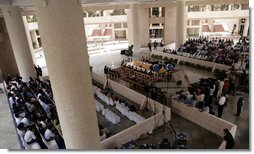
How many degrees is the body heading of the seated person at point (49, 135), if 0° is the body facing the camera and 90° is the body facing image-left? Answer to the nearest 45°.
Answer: approximately 225°

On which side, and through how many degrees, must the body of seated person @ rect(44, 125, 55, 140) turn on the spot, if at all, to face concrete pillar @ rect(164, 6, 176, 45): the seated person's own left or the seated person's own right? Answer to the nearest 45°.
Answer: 0° — they already face it

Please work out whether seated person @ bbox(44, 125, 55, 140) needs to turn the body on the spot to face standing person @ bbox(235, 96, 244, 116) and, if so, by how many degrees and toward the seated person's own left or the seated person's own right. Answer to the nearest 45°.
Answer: approximately 45° to the seated person's own right

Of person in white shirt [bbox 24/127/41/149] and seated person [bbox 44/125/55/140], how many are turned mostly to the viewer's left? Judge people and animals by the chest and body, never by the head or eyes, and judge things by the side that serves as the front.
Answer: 0

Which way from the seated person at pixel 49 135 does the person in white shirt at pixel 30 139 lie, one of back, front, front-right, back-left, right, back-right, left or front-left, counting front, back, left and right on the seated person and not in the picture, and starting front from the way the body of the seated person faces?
back-left

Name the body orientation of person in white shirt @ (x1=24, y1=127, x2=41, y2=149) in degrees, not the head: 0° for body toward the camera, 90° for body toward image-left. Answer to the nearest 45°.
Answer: approximately 225°

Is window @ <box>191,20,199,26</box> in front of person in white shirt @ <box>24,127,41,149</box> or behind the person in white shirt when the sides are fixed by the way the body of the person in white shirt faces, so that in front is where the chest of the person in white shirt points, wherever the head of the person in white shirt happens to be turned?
in front

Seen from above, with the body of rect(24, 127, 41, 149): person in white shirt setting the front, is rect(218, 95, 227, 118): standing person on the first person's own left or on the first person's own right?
on the first person's own right

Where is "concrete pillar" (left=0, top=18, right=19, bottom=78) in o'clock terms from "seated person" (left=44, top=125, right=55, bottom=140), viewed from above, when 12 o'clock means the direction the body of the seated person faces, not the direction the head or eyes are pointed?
The concrete pillar is roughly at 10 o'clock from the seated person.

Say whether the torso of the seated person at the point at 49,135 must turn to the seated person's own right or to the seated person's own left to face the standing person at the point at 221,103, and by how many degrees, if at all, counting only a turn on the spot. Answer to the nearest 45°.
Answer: approximately 45° to the seated person's own right
